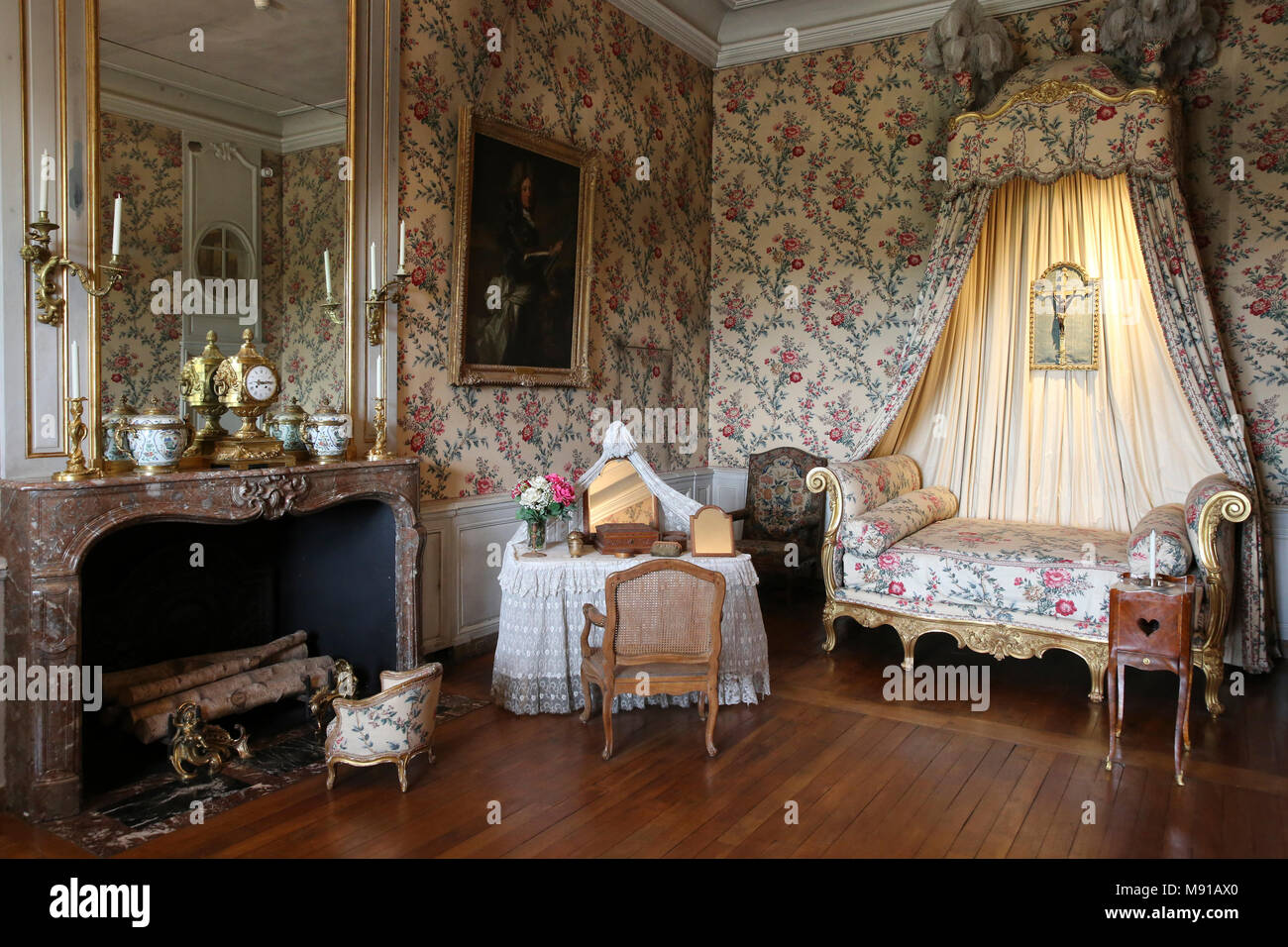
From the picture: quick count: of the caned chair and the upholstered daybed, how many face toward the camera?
1

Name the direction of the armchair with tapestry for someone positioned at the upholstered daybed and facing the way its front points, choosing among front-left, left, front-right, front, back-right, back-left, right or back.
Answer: back-right

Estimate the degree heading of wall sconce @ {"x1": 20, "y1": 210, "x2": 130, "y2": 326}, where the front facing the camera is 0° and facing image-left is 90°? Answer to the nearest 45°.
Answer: approximately 315°

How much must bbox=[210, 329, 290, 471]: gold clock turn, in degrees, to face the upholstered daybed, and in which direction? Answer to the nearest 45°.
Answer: approximately 45° to its left

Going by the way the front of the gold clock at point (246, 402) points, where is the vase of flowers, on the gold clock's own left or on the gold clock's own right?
on the gold clock's own left

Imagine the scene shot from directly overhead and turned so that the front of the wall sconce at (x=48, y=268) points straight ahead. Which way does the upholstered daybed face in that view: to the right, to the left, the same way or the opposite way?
to the right

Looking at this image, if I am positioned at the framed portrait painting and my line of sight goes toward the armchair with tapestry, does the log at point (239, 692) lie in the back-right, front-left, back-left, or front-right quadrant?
back-right

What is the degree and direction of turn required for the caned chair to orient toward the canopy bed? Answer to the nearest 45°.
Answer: approximately 45° to its right

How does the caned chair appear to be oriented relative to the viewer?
away from the camera

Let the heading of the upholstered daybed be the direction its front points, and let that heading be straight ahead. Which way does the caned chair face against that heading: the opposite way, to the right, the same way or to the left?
the opposite way

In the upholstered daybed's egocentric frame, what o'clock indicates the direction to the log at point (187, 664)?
The log is roughly at 2 o'clock from the upholstered daybed.
